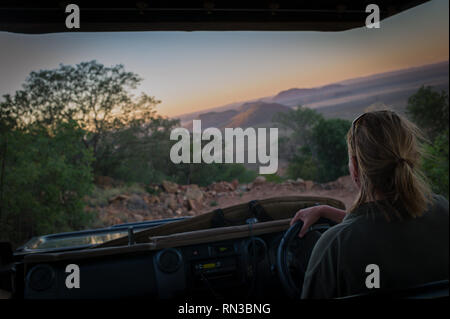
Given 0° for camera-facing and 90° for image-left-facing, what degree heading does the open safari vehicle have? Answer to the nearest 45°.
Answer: approximately 180°

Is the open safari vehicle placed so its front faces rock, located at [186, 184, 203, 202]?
yes

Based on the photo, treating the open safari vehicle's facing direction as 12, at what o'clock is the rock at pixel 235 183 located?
The rock is roughly at 12 o'clock from the open safari vehicle.

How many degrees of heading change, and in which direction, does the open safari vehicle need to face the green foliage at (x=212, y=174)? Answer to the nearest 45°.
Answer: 0° — it already faces it

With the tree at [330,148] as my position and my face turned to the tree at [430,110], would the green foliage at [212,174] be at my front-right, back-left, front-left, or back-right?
back-right

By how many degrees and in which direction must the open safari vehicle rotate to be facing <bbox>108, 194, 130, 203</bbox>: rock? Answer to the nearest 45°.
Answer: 0° — it already faces it
